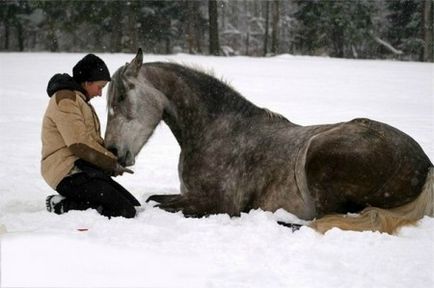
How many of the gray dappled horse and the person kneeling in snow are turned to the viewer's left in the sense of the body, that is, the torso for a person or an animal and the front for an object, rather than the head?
1

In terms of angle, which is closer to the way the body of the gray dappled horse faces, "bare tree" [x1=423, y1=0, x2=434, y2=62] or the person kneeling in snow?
the person kneeling in snow

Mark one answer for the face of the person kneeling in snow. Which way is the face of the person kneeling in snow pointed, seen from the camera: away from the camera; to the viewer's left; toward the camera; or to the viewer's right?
to the viewer's right

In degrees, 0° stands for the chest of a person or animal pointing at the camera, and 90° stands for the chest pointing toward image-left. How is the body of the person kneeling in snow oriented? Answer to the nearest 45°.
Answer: approximately 270°

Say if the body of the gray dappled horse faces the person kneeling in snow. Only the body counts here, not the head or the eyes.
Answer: yes

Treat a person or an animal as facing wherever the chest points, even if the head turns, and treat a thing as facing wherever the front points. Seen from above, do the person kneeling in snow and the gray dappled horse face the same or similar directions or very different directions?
very different directions

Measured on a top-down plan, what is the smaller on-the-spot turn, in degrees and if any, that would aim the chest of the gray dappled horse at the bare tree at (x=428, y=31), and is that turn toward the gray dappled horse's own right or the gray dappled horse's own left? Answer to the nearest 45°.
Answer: approximately 90° to the gray dappled horse's own right

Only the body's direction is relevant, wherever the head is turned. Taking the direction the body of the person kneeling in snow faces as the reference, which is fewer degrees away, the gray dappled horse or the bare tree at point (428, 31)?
the gray dappled horse

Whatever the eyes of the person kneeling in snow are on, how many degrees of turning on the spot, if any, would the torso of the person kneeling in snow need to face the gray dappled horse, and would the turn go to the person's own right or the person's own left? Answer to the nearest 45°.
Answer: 0° — they already face it

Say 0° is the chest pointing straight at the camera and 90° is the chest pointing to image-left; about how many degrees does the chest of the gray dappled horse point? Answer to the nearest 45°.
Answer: approximately 90°

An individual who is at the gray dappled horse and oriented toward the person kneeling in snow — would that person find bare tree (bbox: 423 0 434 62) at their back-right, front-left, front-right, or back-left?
back-right
